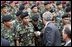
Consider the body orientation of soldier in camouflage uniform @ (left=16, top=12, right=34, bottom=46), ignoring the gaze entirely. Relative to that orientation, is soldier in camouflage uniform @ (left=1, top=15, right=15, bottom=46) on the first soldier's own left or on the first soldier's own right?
on the first soldier's own right

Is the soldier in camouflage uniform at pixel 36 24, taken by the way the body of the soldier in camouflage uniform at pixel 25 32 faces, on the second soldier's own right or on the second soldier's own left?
on the second soldier's own left

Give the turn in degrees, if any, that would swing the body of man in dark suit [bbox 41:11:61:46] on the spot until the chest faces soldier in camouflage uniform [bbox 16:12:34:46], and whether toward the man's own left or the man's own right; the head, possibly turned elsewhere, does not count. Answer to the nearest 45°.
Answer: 0° — they already face them

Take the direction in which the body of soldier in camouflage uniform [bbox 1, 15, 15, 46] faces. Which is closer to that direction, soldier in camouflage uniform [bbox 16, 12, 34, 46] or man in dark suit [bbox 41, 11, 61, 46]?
the man in dark suit

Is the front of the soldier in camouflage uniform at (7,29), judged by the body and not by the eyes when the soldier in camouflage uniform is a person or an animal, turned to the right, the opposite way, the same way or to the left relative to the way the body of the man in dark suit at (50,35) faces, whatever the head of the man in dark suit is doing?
the opposite way

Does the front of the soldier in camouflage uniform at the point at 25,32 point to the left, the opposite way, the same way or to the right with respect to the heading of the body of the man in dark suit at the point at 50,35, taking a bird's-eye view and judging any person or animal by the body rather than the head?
the opposite way

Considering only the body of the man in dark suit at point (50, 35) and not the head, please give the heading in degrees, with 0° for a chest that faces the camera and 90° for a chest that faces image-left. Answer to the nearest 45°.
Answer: approximately 135°

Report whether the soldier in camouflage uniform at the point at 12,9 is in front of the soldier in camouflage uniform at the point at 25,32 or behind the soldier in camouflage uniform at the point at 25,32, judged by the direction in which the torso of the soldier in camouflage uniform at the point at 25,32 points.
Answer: behind

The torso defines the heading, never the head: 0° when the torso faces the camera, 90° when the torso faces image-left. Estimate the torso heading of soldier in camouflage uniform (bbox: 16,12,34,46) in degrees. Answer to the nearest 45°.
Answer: approximately 315°

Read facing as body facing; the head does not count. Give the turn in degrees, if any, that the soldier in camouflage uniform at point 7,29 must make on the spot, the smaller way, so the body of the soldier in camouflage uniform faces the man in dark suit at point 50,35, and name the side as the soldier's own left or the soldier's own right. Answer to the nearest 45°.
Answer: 0° — they already face them
